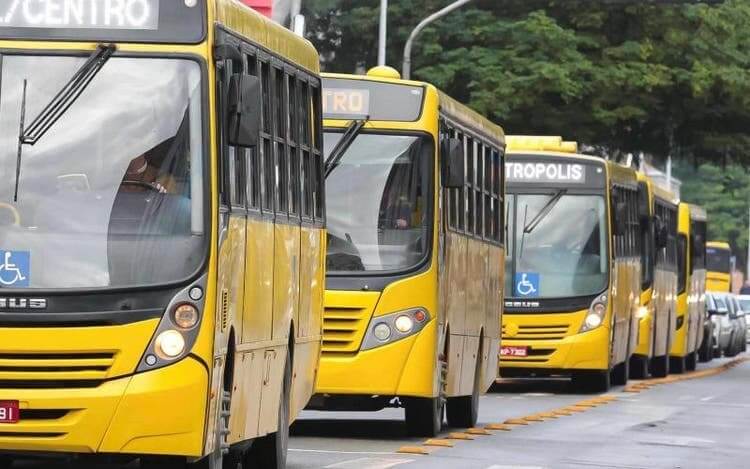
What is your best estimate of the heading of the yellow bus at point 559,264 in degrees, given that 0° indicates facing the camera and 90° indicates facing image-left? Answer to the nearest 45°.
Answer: approximately 0°

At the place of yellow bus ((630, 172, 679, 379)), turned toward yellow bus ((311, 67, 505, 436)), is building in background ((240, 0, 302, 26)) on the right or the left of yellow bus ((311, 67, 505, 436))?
right

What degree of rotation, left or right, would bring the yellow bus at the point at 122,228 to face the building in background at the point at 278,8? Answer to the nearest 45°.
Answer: approximately 180°

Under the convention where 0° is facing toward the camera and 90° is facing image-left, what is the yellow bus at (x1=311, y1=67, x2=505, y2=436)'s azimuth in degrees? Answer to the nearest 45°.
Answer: approximately 0°

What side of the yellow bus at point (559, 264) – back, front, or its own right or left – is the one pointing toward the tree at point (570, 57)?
back

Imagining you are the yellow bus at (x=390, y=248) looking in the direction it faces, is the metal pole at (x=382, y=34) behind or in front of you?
behind

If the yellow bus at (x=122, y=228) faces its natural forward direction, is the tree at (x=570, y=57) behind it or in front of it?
behind

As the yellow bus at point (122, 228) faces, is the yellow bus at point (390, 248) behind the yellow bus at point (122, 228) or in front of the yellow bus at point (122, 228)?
behind
